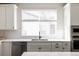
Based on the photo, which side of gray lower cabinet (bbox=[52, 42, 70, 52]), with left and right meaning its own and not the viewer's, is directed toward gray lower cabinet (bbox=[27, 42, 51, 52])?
right

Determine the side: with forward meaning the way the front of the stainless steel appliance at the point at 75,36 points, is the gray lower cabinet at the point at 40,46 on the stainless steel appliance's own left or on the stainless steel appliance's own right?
on the stainless steel appliance's own right

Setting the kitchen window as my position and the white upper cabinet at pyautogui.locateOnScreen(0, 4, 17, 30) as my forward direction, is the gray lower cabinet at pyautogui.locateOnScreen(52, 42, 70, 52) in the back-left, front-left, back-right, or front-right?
back-left

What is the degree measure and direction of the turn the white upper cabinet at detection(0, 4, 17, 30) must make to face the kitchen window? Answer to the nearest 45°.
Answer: approximately 90° to its left

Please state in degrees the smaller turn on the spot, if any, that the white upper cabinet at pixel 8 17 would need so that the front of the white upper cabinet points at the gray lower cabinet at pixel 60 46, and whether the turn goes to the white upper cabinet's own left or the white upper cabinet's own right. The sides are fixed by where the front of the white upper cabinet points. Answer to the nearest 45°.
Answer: approximately 45° to the white upper cabinet's own left

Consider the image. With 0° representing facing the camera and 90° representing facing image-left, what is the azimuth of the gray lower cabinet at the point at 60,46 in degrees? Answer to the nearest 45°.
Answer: approximately 0°
